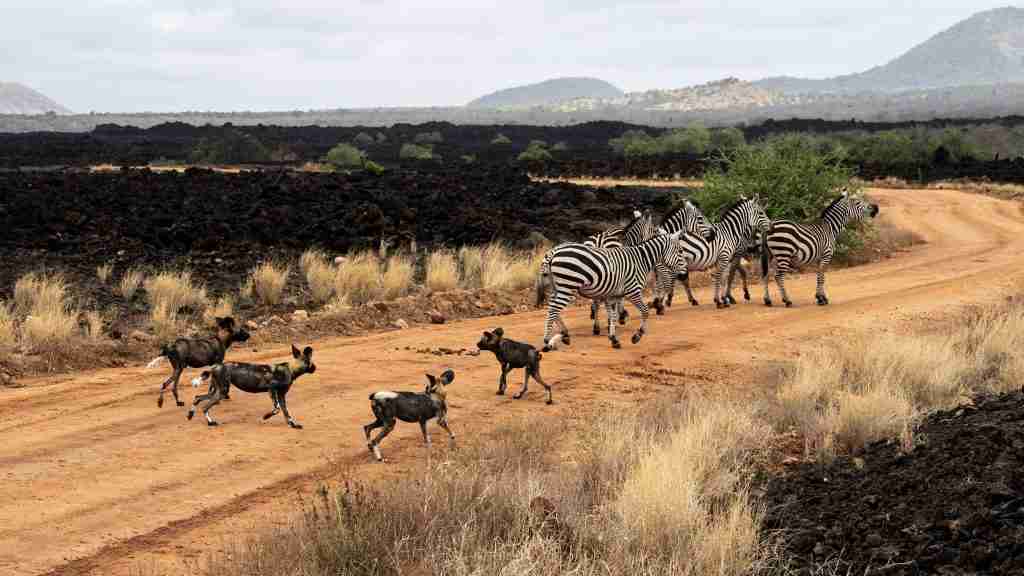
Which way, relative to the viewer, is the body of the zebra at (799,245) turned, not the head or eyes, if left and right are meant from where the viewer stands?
facing to the right of the viewer

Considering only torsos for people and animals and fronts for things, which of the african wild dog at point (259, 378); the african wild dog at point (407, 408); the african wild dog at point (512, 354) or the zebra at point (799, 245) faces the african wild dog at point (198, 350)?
the african wild dog at point (512, 354)

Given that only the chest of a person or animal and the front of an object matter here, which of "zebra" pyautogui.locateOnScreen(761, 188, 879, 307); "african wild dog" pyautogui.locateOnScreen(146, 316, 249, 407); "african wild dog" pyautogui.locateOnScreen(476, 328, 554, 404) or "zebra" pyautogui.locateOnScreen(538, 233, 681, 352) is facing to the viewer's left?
"african wild dog" pyautogui.locateOnScreen(476, 328, 554, 404)

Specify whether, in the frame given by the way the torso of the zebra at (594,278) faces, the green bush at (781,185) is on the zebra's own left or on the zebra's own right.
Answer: on the zebra's own left

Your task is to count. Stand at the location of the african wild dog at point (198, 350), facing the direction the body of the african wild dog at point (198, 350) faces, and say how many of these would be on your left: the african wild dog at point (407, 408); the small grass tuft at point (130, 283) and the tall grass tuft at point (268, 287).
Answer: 2

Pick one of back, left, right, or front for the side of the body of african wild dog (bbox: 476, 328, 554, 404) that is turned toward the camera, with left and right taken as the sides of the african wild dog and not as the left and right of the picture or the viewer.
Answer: left

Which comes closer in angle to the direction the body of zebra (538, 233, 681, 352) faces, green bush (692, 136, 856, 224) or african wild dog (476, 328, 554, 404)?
the green bush

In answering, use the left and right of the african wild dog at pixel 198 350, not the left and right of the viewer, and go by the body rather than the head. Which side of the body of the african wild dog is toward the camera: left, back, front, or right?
right

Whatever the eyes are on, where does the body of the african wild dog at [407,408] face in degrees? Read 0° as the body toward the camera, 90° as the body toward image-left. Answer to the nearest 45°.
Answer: approximately 270°

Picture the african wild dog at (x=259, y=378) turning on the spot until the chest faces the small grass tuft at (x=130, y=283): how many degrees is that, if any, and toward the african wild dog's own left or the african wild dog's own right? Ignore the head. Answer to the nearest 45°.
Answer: approximately 90° to the african wild dog's own left

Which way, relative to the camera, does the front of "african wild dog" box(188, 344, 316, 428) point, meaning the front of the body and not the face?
to the viewer's right

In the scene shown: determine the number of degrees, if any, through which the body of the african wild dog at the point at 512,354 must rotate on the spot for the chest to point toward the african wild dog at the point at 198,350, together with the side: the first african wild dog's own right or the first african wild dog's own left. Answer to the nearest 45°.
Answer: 0° — it already faces it

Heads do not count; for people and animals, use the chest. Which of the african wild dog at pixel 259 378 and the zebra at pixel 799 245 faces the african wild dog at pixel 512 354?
the african wild dog at pixel 259 378

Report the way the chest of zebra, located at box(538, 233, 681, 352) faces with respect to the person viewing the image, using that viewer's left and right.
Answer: facing to the right of the viewer
